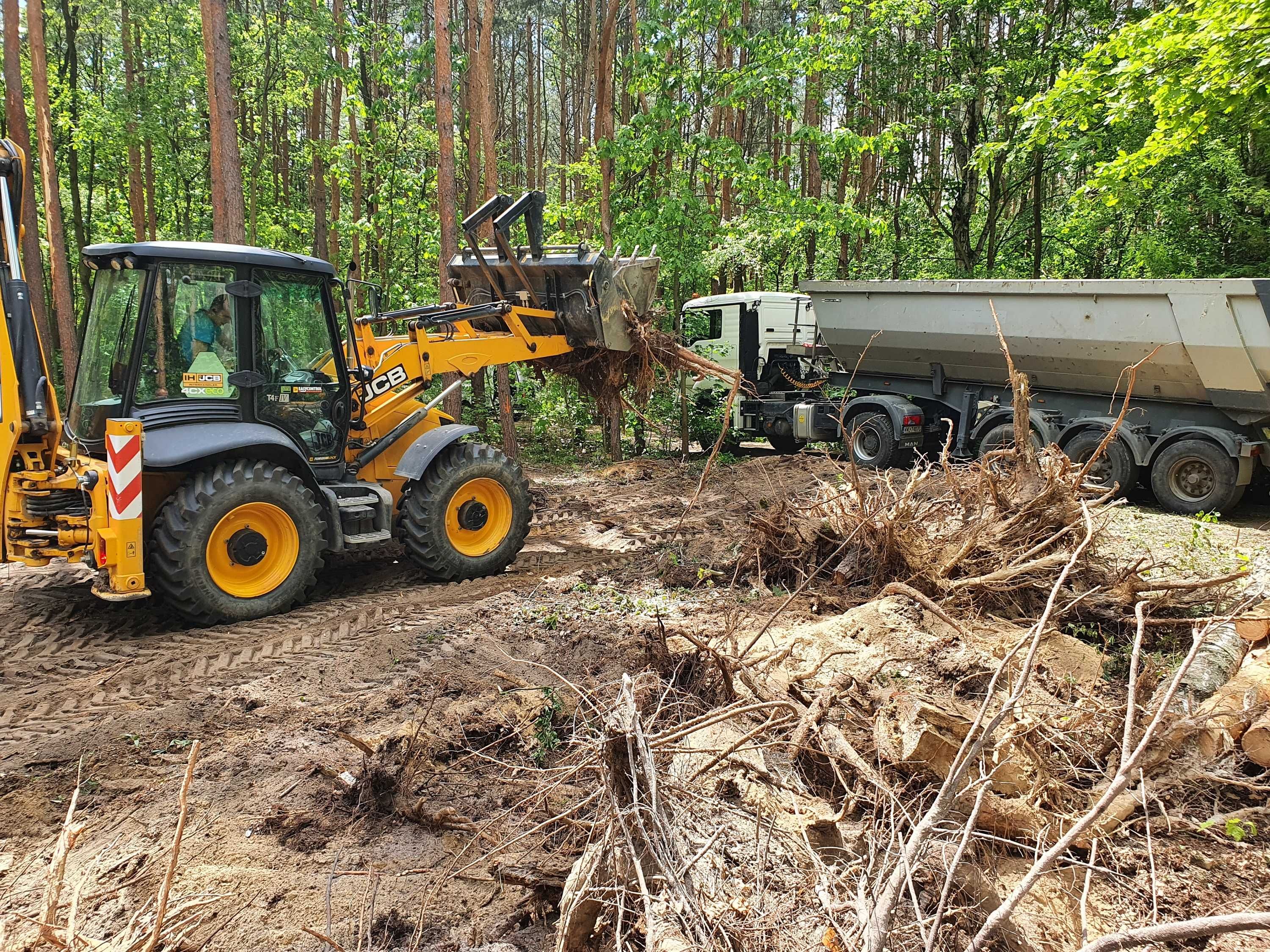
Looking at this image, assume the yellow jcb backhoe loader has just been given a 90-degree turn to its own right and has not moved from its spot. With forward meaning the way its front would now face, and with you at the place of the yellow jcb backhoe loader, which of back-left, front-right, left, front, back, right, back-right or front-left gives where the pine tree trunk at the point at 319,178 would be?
back-left

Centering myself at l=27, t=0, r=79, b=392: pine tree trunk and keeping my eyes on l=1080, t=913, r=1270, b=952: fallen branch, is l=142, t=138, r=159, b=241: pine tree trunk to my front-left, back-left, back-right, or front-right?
back-left

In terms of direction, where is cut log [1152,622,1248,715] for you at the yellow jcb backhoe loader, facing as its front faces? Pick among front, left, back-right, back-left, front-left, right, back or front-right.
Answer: right

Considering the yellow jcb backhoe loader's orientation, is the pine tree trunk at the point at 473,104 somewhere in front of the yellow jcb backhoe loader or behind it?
in front

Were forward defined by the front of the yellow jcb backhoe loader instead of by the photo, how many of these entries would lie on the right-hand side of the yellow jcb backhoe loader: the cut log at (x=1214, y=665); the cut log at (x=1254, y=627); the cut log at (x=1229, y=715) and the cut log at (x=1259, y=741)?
4

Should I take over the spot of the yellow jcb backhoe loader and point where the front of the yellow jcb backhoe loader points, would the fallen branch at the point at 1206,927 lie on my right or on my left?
on my right

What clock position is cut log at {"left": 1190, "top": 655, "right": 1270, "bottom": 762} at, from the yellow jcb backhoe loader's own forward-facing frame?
The cut log is roughly at 3 o'clock from the yellow jcb backhoe loader.

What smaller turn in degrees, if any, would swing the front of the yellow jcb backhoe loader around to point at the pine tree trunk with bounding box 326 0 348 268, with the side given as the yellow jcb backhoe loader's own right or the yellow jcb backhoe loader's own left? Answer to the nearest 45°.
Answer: approximately 45° to the yellow jcb backhoe loader's own left

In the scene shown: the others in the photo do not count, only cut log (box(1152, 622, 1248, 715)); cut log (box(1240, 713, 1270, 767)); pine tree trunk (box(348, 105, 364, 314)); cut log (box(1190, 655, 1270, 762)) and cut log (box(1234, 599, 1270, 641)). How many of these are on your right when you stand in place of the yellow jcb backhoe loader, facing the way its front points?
4

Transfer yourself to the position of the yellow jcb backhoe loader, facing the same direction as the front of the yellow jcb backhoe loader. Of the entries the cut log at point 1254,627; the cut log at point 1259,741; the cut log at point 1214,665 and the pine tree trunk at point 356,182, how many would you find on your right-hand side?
3

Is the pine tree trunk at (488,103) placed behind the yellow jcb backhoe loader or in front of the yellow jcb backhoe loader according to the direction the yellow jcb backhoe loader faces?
in front

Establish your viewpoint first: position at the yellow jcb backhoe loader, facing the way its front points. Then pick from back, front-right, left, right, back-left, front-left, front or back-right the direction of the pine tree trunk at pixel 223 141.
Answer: front-left

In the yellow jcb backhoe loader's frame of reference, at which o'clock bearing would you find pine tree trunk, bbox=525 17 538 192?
The pine tree trunk is roughly at 11 o'clock from the yellow jcb backhoe loader.

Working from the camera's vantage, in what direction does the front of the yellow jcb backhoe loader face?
facing away from the viewer and to the right of the viewer
